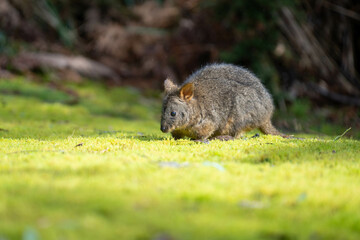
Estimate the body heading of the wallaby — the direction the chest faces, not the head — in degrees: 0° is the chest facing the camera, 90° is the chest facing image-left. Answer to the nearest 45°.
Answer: approximately 90°
